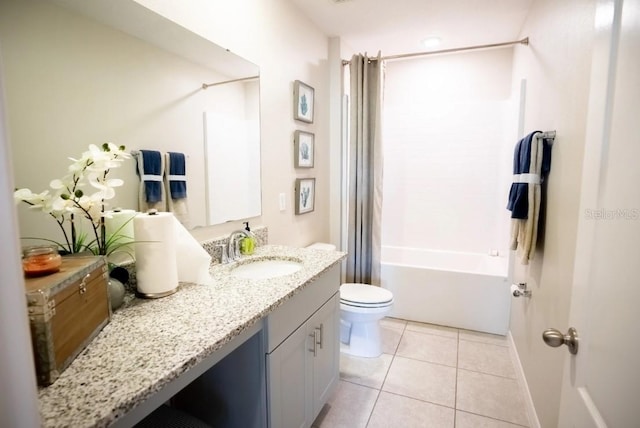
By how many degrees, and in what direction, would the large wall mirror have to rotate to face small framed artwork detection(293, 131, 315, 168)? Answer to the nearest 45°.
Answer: approximately 90° to its left

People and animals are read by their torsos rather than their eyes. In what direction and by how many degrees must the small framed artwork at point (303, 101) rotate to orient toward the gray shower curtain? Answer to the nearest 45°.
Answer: approximately 90° to its left

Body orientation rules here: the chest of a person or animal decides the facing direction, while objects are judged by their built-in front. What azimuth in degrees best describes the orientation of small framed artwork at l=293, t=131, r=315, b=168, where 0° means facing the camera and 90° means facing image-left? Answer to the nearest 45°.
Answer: approximately 315°

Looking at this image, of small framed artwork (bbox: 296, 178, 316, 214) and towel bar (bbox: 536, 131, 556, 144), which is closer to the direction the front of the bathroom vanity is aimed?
the towel bar

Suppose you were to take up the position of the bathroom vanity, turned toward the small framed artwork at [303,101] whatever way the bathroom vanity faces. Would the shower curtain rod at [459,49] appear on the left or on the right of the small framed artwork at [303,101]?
right

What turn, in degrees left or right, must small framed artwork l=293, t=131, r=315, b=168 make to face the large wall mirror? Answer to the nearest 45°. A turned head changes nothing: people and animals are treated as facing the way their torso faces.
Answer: approximately 90° to its right

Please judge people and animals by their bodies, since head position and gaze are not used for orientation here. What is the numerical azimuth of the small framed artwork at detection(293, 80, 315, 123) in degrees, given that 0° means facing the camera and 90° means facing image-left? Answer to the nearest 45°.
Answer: approximately 315°

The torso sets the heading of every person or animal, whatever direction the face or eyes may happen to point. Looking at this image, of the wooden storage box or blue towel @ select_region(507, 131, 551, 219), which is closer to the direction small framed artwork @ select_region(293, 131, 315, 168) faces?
the blue towel

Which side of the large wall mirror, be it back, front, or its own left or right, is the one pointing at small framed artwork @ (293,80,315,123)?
left

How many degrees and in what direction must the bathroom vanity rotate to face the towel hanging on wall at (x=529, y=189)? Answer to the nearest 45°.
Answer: approximately 45° to its left
